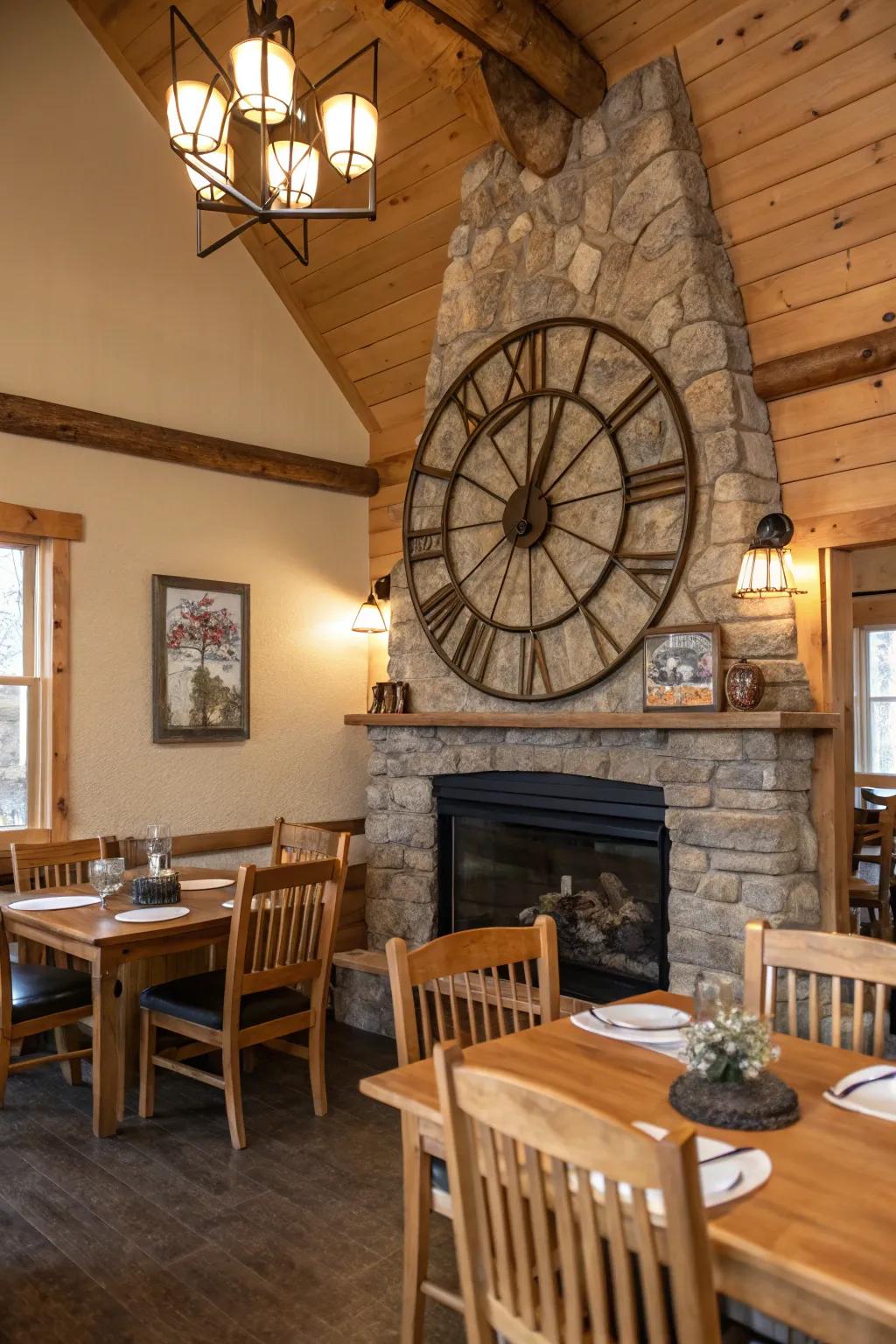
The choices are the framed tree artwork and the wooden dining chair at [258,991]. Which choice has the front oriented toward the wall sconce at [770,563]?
the framed tree artwork

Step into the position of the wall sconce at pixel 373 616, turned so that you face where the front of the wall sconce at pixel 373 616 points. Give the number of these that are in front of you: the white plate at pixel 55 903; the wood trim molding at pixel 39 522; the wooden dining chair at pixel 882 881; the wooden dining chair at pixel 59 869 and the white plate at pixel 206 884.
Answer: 4

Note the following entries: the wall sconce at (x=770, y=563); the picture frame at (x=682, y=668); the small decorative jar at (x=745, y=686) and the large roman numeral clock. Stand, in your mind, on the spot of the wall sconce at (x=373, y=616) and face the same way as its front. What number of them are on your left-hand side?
4

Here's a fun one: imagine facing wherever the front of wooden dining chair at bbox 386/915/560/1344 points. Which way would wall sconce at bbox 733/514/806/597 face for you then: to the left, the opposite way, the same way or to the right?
to the right

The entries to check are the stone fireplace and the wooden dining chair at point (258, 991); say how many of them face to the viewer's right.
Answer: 0

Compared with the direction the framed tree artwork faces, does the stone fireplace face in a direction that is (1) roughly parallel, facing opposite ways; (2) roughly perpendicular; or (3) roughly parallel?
roughly perpendicular

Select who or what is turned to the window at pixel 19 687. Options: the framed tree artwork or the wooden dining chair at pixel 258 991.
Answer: the wooden dining chair

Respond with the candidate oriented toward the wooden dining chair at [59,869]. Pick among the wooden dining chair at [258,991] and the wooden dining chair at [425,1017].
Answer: the wooden dining chair at [258,991]

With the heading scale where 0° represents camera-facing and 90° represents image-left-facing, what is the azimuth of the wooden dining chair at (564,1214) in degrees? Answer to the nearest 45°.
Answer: approximately 225°

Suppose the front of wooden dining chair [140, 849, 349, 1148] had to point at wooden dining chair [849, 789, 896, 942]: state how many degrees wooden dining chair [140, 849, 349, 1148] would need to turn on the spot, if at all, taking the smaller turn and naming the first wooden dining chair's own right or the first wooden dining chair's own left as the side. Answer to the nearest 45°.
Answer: approximately 135° to the first wooden dining chair's own right

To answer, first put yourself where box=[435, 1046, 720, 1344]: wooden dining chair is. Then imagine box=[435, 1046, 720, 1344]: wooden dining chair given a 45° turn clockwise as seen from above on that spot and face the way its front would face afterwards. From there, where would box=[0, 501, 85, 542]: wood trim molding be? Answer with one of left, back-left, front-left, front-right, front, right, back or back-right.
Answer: back-left

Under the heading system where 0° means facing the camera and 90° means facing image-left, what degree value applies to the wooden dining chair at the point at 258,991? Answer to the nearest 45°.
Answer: approximately 135°

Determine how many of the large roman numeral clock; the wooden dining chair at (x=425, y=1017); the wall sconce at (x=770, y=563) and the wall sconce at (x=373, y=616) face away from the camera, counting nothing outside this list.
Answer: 0

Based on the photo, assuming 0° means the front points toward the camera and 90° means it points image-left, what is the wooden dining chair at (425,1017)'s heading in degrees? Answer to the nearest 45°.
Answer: approximately 315°

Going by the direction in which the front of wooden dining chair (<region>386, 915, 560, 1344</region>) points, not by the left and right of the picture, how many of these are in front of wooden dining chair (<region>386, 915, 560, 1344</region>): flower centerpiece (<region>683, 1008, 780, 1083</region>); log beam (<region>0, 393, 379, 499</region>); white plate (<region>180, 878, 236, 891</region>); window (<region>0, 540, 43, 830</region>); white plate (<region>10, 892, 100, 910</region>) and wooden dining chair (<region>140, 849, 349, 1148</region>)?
1

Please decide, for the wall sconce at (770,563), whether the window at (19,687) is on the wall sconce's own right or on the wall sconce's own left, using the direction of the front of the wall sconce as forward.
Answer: on the wall sconce's own right
